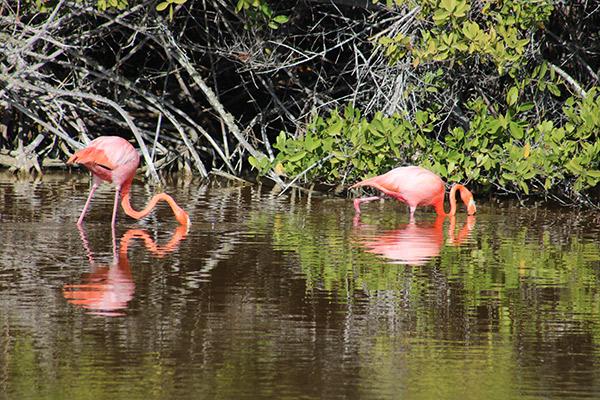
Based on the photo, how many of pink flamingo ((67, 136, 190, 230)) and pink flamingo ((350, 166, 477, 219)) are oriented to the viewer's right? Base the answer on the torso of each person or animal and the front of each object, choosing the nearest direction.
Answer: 2

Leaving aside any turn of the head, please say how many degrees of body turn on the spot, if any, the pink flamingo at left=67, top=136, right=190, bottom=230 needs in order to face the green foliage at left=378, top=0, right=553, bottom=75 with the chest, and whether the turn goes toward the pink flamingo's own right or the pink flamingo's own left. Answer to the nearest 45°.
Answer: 0° — it already faces it

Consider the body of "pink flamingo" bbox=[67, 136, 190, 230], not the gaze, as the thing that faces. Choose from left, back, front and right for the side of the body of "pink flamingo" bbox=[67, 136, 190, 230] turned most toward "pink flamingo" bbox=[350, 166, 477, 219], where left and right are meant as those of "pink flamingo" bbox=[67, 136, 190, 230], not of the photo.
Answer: front

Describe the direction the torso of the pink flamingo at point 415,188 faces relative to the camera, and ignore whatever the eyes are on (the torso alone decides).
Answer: to the viewer's right

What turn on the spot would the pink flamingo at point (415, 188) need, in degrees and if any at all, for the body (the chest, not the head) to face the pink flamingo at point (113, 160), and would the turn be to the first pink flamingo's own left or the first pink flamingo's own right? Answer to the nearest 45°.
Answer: approximately 180°

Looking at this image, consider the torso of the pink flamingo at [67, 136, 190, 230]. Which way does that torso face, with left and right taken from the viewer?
facing to the right of the viewer
